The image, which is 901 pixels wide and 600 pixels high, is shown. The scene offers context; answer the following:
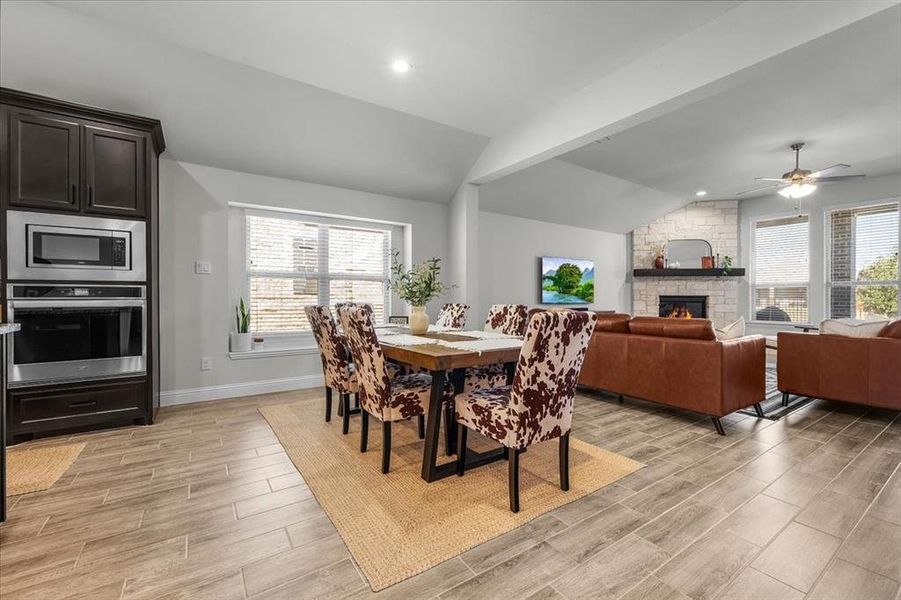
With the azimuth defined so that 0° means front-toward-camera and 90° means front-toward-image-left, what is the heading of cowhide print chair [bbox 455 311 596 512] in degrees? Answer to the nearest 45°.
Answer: approximately 135°

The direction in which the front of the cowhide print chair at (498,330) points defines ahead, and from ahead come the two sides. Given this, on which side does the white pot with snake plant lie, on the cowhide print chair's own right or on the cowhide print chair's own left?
on the cowhide print chair's own right

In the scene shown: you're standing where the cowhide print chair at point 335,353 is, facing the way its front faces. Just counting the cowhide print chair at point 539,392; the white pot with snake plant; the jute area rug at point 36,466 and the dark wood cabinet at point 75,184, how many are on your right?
1

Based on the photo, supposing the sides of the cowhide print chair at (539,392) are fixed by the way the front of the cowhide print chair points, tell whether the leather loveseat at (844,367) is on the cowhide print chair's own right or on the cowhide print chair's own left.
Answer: on the cowhide print chair's own right

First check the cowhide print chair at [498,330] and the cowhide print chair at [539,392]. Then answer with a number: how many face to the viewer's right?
0

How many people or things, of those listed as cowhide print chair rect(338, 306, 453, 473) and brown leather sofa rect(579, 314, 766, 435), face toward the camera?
0

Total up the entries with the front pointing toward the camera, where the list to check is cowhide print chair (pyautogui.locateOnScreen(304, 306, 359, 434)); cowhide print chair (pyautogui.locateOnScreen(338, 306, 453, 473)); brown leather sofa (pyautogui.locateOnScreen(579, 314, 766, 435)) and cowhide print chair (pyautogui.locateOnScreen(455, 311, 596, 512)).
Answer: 0

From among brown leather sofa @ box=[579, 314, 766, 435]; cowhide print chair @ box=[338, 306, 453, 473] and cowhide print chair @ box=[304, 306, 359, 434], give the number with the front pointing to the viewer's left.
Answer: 0

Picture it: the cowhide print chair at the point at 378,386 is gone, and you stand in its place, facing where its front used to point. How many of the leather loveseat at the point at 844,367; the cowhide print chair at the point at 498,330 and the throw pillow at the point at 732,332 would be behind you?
0

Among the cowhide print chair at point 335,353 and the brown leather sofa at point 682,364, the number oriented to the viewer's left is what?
0

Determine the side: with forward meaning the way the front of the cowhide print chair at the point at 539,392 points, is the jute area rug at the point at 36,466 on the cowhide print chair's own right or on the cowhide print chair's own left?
on the cowhide print chair's own left

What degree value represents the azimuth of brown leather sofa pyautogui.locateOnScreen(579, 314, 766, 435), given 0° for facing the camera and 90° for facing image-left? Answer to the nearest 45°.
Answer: approximately 225°

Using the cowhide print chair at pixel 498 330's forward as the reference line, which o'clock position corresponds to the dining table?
The dining table is roughly at 11 o'clock from the cowhide print chair.

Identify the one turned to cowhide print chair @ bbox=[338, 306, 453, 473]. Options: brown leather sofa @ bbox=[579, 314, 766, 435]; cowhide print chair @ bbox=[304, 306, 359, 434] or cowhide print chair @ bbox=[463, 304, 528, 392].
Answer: cowhide print chair @ bbox=[463, 304, 528, 392]

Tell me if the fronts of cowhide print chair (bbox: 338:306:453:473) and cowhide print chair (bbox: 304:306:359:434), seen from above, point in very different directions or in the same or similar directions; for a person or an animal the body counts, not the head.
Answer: same or similar directions

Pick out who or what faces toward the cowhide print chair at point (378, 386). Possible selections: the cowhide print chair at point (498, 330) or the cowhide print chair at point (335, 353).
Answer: the cowhide print chair at point (498, 330)
